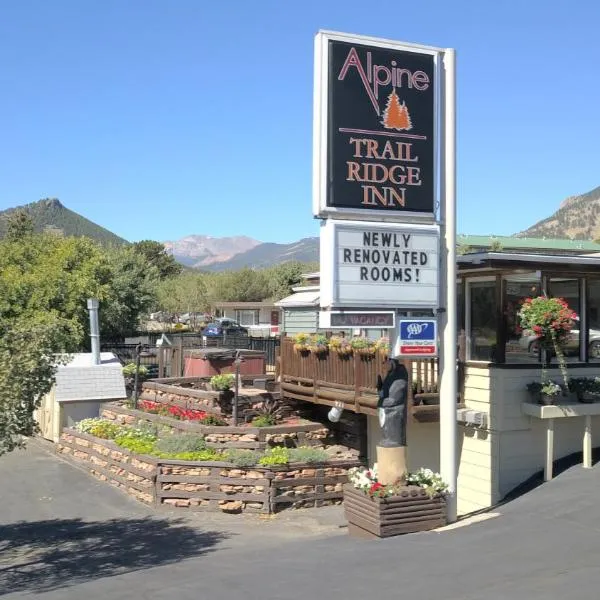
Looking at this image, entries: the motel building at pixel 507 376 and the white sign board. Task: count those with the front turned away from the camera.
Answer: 0

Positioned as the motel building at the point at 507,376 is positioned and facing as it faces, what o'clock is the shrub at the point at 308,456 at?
The shrub is roughly at 4 o'clock from the motel building.

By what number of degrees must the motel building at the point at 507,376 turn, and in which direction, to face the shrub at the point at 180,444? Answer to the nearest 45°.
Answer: approximately 90° to its right

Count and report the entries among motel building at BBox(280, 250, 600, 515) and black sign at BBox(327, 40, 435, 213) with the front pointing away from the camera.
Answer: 0

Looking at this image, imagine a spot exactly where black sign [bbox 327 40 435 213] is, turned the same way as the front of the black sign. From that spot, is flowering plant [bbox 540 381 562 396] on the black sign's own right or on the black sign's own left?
on the black sign's own left

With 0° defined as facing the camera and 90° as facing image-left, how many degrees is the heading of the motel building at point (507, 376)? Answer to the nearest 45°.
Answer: approximately 0°

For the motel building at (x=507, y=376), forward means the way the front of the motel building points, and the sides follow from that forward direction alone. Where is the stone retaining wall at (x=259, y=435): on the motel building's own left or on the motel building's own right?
on the motel building's own right

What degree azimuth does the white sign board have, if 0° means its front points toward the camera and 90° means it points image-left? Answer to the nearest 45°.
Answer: approximately 315°

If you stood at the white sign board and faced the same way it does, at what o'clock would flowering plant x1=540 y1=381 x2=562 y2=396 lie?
The flowering plant is roughly at 9 o'clock from the white sign board.

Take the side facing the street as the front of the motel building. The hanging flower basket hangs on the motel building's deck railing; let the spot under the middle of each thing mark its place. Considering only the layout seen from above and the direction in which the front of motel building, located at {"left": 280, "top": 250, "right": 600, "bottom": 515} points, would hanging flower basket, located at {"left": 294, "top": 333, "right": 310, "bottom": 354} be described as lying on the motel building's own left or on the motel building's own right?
on the motel building's own right

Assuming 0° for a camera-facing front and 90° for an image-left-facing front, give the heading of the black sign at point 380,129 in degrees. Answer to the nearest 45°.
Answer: approximately 315°
